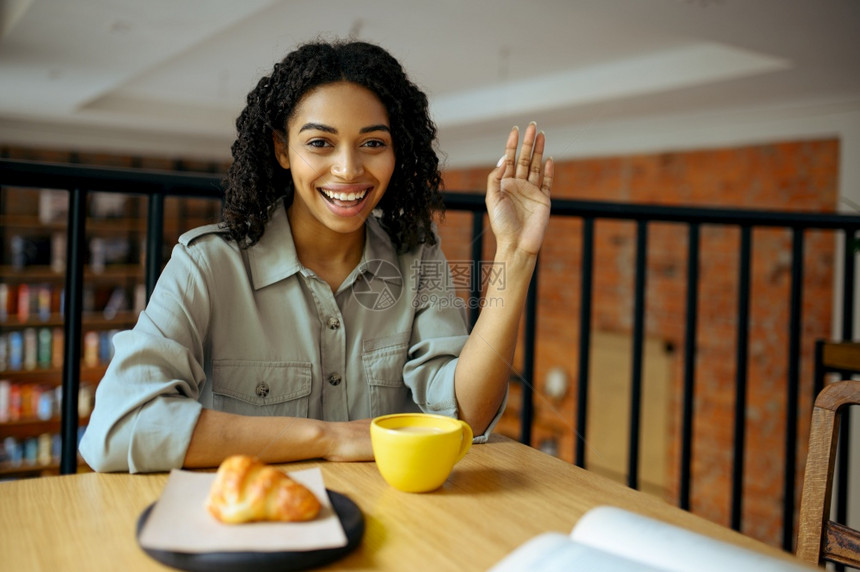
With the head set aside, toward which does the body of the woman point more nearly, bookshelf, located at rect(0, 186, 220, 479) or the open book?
the open book

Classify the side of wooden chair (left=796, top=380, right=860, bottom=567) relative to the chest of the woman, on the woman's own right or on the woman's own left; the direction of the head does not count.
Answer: on the woman's own left

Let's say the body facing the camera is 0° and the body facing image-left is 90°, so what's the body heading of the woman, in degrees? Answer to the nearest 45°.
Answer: approximately 0°

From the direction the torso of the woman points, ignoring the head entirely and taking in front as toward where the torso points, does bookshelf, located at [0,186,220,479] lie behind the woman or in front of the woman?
behind
